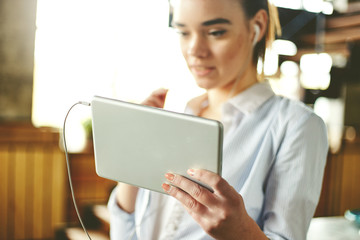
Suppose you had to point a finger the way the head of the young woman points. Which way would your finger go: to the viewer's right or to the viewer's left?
to the viewer's left

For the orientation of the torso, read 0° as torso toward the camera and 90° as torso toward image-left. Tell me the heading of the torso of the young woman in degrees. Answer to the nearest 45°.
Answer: approximately 45°
